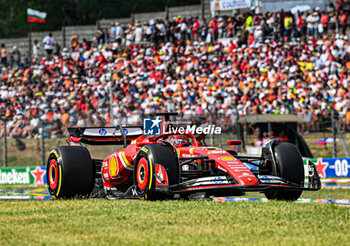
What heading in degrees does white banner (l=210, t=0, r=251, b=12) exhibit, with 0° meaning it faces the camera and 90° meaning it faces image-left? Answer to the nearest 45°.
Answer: approximately 0°

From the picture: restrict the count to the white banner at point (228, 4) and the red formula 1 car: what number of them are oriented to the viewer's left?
0

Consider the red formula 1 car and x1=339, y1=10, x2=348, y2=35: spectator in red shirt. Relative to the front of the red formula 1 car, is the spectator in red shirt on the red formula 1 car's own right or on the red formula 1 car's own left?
on the red formula 1 car's own left

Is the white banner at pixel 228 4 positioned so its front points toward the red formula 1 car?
yes

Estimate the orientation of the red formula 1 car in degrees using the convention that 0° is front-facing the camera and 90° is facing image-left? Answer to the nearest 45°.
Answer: approximately 315°

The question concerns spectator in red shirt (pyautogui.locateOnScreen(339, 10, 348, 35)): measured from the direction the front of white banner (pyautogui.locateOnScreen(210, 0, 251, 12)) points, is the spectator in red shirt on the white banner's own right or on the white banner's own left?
on the white banner's own left

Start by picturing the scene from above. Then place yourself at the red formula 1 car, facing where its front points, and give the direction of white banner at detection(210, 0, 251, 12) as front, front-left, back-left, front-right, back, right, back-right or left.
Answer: back-left
